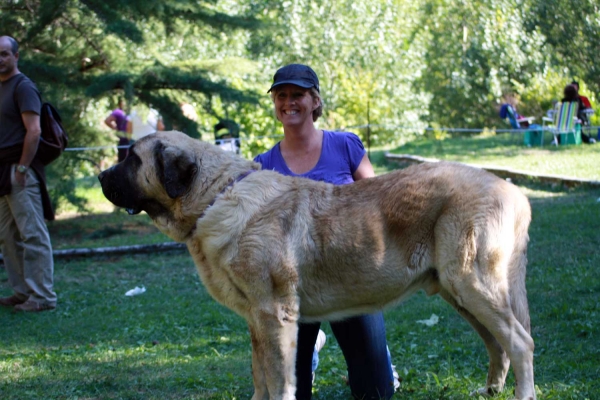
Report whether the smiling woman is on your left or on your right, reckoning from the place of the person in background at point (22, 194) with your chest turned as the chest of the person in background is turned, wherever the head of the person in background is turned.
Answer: on your left

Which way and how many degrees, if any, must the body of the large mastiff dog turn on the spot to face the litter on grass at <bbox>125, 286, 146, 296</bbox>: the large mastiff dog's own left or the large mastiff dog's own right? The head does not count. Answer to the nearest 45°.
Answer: approximately 45° to the large mastiff dog's own right

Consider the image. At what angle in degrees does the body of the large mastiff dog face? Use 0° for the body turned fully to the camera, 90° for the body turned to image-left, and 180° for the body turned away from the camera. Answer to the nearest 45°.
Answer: approximately 90°

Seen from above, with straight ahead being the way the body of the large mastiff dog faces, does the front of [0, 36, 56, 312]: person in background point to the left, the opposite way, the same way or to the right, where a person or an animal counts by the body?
to the left

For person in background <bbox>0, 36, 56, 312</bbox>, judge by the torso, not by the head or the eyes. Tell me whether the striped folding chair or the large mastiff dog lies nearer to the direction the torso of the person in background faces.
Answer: the large mastiff dog

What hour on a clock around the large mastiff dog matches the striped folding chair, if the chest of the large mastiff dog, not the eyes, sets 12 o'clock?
The striped folding chair is roughly at 4 o'clock from the large mastiff dog.

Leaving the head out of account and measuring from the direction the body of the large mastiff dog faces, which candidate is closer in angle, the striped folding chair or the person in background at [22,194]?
the person in background
